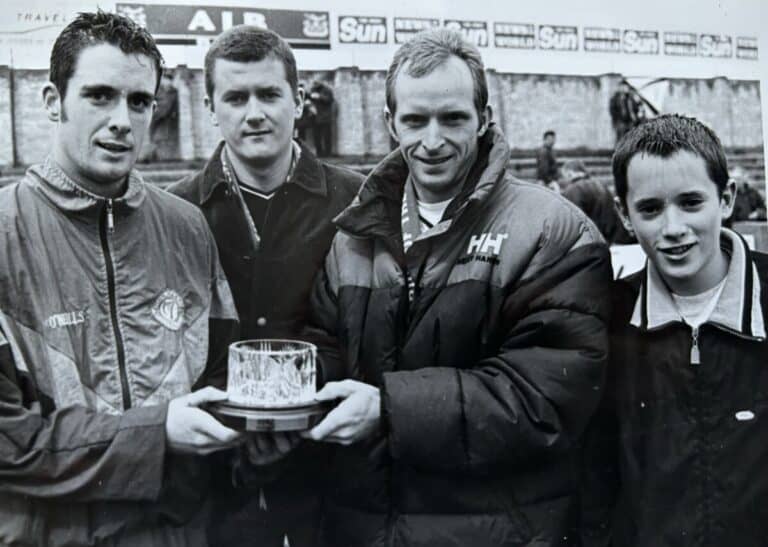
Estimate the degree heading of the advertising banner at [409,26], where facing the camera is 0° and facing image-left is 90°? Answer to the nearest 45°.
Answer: approximately 0°

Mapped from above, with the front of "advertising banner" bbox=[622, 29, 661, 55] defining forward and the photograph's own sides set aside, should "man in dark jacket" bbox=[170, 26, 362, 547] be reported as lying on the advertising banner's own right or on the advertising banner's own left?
on the advertising banner's own right

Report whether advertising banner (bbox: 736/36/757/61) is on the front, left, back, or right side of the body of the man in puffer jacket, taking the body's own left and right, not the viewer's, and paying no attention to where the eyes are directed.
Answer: back
